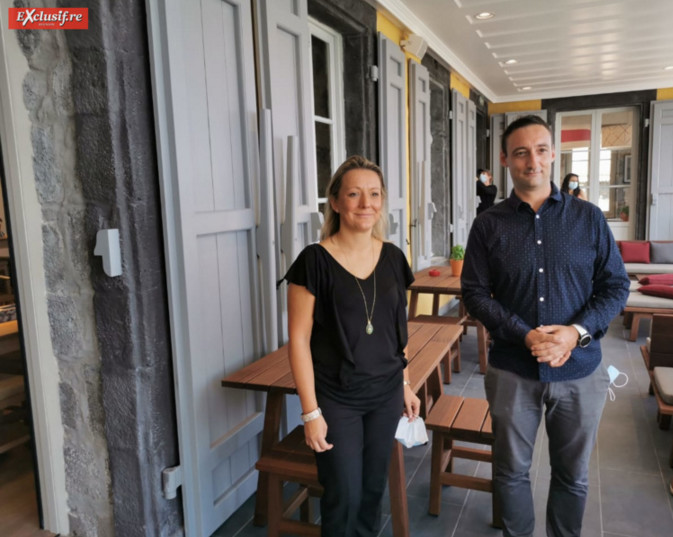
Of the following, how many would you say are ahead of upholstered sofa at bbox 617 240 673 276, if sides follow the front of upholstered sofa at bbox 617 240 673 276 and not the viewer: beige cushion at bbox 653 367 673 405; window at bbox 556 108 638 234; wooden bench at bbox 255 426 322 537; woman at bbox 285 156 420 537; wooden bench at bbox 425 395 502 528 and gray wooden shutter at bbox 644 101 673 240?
4

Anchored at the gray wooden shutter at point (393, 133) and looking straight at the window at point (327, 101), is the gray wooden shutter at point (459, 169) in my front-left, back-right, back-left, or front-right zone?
back-right

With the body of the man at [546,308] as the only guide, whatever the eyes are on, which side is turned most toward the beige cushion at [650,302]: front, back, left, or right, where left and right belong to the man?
back

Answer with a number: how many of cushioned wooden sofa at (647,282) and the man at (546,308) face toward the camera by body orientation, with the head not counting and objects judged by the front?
2

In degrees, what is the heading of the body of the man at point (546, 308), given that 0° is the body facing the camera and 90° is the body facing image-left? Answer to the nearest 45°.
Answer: approximately 0°

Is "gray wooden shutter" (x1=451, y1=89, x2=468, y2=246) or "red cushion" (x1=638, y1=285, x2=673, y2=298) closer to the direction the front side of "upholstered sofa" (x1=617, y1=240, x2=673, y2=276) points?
the red cushion
